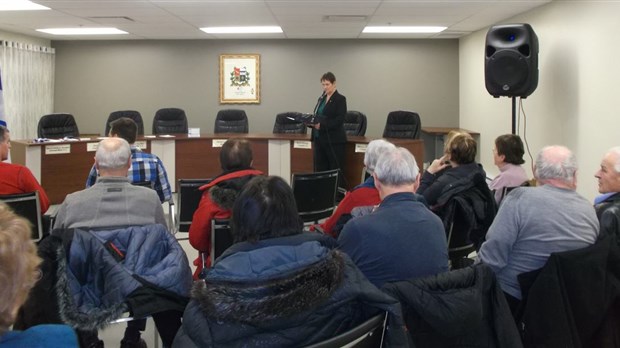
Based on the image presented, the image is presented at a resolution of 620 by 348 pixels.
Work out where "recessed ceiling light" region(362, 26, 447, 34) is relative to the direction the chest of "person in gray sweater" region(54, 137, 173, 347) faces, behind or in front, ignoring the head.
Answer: in front

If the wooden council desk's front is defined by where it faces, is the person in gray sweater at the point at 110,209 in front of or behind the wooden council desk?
in front

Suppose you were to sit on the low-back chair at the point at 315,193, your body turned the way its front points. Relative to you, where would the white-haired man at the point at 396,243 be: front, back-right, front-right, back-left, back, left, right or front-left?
back

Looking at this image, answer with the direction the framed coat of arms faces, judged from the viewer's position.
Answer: facing the viewer

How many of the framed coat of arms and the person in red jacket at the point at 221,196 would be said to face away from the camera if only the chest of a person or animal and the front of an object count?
1

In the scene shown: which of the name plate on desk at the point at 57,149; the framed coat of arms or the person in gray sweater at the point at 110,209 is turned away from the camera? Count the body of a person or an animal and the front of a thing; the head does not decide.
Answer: the person in gray sweater

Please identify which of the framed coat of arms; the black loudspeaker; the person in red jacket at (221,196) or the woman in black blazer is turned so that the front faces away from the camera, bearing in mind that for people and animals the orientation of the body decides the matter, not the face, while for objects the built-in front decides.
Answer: the person in red jacket

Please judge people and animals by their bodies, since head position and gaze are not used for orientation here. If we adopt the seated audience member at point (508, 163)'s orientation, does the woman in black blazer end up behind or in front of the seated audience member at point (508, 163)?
in front

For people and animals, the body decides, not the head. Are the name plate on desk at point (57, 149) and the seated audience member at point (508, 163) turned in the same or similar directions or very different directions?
very different directions

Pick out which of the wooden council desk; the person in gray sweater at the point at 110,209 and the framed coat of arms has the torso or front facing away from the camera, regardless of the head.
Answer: the person in gray sweater
